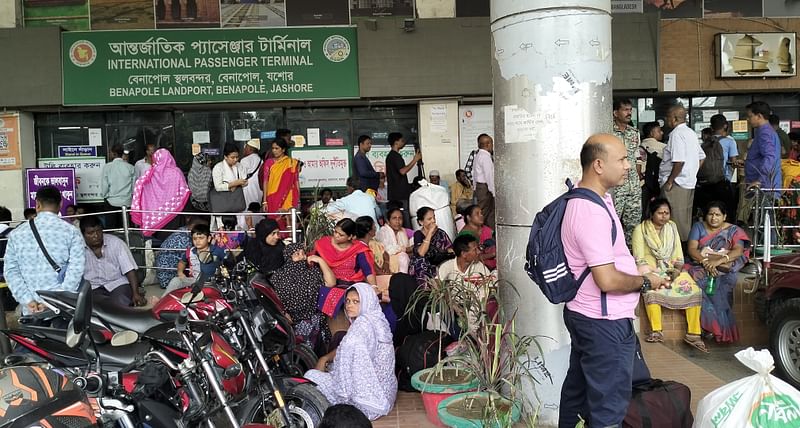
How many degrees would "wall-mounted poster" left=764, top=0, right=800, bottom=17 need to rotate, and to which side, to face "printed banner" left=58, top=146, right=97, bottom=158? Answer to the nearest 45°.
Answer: approximately 45° to its right

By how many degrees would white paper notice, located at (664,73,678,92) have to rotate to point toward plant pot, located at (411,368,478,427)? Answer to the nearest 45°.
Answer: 0° — it already faces it

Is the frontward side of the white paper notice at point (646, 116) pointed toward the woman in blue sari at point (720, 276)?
yes

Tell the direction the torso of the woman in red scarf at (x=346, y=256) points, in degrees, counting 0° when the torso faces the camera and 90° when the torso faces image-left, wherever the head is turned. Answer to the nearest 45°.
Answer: approximately 45°

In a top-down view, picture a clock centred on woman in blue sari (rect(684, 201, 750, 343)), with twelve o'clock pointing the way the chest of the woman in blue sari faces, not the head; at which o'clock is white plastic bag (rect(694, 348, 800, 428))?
The white plastic bag is roughly at 12 o'clock from the woman in blue sari.

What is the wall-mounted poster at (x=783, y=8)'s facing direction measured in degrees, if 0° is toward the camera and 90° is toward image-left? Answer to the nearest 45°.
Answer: approximately 0°
